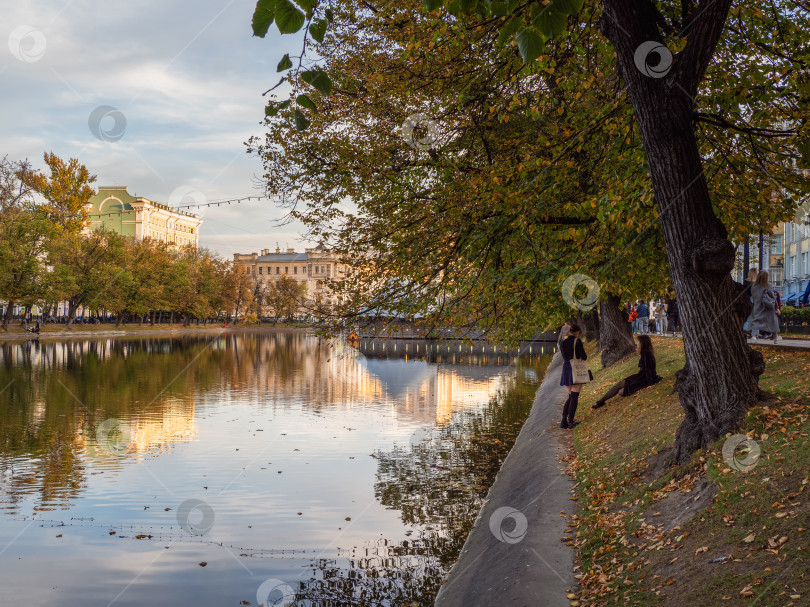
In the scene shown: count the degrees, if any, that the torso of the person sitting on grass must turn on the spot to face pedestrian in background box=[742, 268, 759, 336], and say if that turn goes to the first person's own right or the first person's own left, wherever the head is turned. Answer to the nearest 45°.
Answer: approximately 135° to the first person's own right

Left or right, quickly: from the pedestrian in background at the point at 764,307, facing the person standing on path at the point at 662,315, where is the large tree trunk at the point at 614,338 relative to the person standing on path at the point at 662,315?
left

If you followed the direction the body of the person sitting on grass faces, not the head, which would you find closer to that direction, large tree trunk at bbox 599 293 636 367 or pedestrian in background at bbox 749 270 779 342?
the large tree trunk

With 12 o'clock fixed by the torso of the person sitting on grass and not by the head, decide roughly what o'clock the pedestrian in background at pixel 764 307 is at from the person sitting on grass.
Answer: The pedestrian in background is roughly at 4 o'clock from the person sitting on grass.

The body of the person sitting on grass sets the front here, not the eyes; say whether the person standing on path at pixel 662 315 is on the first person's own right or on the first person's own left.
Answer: on the first person's own right

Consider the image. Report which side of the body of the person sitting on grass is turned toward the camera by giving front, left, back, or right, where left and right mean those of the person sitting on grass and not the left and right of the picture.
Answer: left

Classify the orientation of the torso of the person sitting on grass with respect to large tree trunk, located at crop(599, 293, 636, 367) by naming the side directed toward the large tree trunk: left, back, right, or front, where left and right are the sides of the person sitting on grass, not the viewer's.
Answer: right

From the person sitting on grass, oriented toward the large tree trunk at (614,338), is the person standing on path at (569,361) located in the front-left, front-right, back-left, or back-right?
back-left

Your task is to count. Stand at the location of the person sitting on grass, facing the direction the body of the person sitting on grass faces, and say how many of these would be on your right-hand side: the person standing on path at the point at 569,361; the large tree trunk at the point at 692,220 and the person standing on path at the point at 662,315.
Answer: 1

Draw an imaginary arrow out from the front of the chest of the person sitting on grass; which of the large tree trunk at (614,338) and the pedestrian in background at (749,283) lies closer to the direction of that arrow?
the large tree trunk

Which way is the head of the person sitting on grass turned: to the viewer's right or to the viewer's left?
to the viewer's left

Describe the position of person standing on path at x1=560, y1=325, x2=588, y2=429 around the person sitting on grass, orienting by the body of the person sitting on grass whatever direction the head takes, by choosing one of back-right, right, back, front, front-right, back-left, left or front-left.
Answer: front-left
